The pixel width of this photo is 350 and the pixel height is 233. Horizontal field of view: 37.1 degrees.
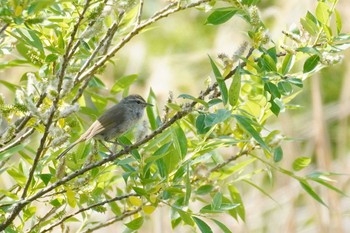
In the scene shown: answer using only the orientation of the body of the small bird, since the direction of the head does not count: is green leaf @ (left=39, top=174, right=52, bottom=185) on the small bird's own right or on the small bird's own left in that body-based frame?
on the small bird's own right

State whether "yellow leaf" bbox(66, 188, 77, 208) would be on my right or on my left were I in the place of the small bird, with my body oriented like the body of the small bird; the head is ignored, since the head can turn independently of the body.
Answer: on my right

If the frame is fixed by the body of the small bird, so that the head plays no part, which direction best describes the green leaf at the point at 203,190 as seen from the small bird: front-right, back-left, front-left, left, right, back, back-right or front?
front

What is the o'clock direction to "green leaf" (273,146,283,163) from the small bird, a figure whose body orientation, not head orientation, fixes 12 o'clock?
The green leaf is roughly at 12 o'clock from the small bird.

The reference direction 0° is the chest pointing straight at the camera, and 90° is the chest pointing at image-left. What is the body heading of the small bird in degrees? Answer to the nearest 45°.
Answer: approximately 270°
